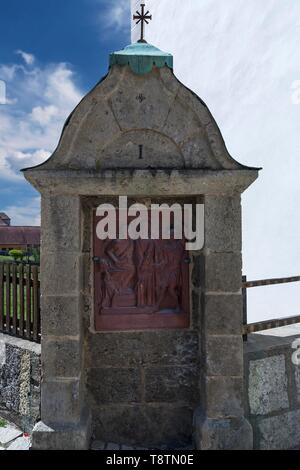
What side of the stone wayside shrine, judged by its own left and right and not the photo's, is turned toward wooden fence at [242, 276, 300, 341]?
left

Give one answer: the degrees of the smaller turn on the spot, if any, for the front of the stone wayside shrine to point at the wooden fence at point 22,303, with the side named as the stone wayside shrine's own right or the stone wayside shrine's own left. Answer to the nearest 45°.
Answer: approximately 135° to the stone wayside shrine's own right

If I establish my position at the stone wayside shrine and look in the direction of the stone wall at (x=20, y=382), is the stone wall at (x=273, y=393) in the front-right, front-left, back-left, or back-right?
back-right

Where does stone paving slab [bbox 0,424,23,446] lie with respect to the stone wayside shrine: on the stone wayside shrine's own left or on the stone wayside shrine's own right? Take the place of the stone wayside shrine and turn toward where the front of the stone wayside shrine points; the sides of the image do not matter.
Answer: on the stone wayside shrine's own right

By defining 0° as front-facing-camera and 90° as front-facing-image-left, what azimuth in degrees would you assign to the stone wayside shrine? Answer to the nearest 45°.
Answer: approximately 0°

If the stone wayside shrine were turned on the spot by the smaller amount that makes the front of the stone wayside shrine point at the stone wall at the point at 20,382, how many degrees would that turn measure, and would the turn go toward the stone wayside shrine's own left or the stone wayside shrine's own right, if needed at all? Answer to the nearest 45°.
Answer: approximately 135° to the stone wayside shrine's own right
